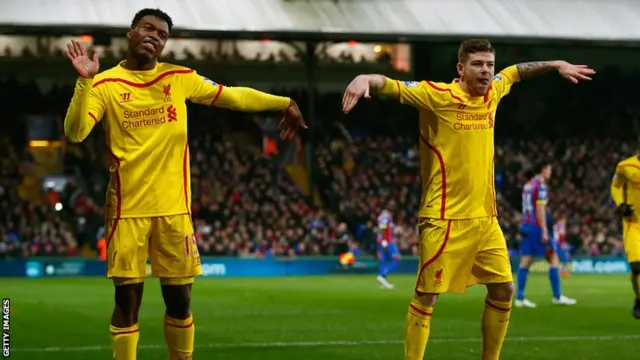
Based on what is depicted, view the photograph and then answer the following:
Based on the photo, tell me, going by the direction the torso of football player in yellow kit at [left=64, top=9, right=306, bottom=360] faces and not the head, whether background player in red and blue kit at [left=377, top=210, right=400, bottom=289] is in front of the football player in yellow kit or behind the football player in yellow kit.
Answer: behind

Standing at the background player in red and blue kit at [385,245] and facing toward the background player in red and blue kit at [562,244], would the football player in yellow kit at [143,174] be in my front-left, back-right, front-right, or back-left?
back-right

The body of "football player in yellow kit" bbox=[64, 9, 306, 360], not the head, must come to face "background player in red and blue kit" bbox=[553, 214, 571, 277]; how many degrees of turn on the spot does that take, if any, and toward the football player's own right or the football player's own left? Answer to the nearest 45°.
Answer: approximately 135° to the football player's own left

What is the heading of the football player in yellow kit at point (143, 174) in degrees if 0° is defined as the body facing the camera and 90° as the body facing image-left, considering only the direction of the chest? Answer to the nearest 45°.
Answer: approximately 0°
